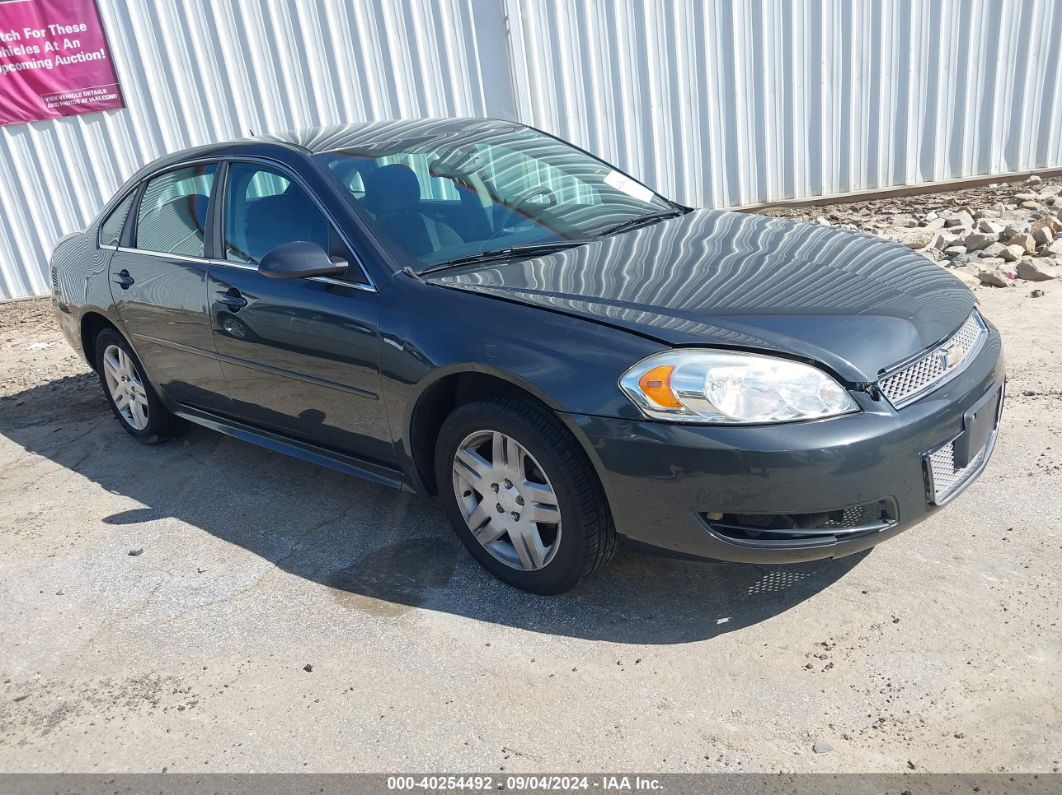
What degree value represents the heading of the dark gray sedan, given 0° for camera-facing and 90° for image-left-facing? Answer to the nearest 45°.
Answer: approximately 315°
